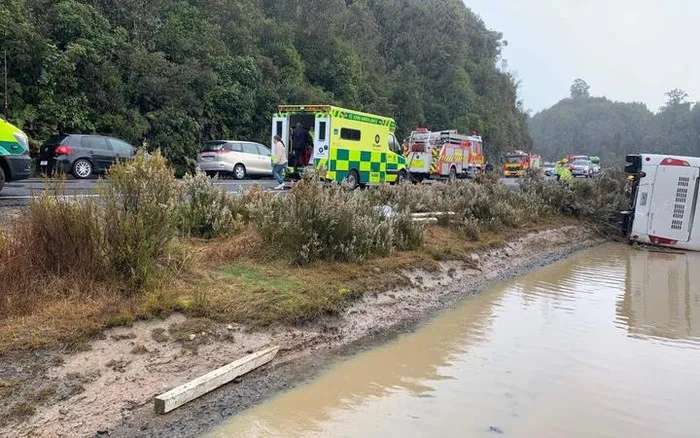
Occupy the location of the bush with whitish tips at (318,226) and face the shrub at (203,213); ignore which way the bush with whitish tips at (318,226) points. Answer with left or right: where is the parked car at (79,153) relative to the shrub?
right

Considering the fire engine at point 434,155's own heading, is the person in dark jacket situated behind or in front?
behind

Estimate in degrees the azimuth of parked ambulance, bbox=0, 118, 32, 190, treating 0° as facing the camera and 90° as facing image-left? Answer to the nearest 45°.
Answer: approximately 270°

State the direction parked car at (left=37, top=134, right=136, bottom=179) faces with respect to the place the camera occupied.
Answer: facing away from the viewer and to the right of the viewer

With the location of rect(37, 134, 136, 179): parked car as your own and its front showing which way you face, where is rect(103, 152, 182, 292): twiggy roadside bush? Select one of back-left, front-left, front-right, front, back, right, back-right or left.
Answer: back-right

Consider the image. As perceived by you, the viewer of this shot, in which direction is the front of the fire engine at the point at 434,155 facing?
facing away from the viewer and to the right of the viewer

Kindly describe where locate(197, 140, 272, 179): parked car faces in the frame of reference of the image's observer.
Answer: facing away from the viewer and to the right of the viewer

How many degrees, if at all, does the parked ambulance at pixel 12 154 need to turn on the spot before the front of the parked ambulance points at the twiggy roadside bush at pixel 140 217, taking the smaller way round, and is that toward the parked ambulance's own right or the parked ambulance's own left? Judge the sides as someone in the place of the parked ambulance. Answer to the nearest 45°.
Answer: approximately 90° to the parked ambulance's own right

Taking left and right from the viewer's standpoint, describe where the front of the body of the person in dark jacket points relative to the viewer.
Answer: facing away from the viewer

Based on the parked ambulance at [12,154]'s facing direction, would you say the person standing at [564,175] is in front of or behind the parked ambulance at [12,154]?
in front

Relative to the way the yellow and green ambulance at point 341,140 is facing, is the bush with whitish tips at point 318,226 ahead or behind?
behind

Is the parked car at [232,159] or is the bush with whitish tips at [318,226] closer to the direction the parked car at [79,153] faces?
the parked car
